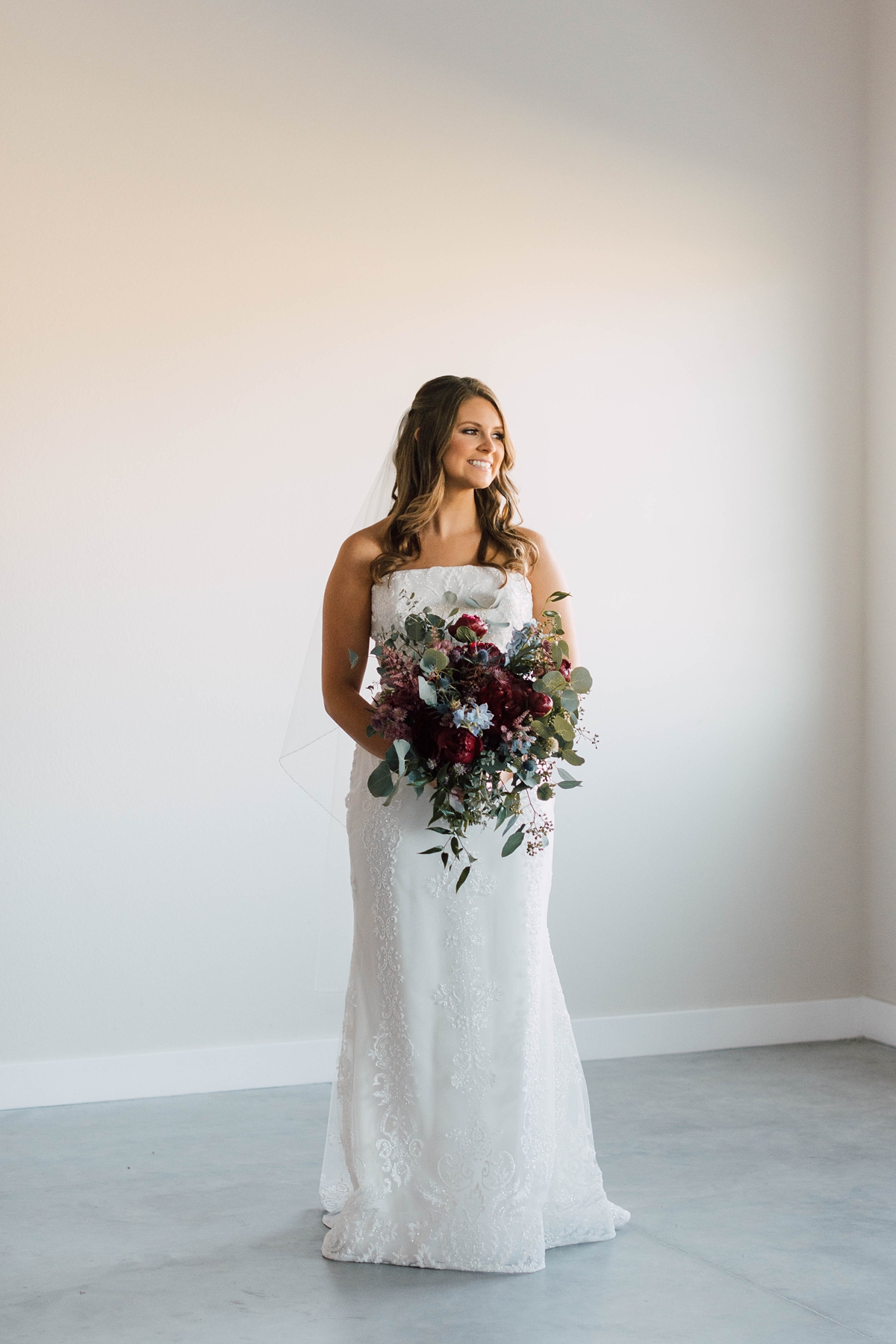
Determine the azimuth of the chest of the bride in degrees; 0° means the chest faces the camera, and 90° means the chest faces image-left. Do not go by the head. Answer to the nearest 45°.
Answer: approximately 0°

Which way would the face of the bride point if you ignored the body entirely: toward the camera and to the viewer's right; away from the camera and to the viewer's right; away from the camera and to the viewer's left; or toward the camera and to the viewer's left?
toward the camera and to the viewer's right
